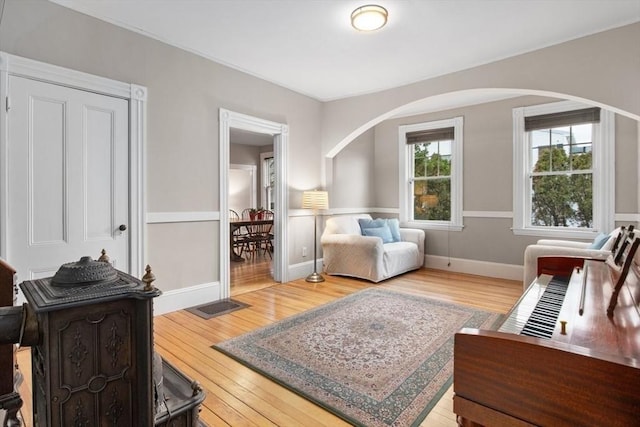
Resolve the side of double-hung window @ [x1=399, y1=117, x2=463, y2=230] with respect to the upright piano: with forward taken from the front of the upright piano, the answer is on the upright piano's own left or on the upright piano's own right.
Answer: on the upright piano's own right

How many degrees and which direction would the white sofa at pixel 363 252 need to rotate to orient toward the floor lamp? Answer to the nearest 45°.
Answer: approximately 90° to its right

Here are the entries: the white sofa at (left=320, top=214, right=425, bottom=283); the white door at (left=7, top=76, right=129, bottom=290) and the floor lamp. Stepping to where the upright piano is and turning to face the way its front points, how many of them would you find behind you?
0

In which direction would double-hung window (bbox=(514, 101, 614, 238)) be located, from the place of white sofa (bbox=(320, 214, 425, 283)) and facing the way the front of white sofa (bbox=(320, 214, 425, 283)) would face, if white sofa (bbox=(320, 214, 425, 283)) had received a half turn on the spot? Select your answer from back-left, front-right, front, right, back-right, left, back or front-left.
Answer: back-right

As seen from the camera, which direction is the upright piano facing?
to the viewer's left

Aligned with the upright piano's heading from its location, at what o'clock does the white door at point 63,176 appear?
The white door is roughly at 12 o'clock from the upright piano.

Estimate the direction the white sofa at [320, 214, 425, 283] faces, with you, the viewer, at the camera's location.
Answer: facing the viewer and to the right of the viewer

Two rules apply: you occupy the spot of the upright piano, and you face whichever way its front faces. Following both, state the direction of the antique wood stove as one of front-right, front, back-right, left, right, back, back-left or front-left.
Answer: front-left

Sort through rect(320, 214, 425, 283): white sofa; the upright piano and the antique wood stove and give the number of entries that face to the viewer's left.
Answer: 1

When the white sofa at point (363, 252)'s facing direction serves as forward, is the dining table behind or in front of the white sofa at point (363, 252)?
behind
